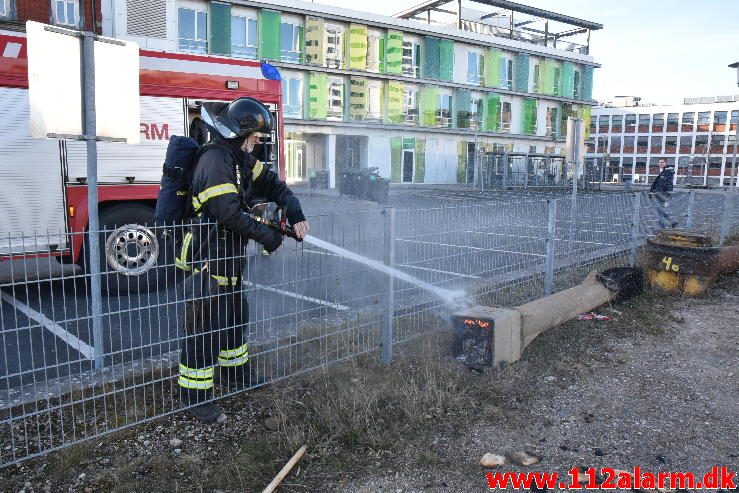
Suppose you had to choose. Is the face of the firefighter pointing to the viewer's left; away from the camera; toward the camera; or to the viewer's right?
to the viewer's right

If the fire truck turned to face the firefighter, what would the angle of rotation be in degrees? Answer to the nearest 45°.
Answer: approximately 90° to its left

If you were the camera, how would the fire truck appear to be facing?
facing to the left of the viewer

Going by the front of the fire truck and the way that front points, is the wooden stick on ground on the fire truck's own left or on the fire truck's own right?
on the fire truck's own left
